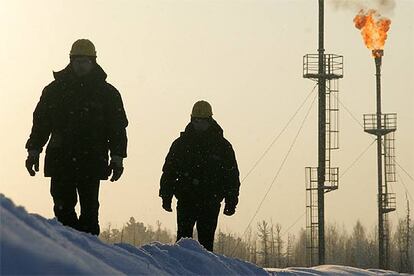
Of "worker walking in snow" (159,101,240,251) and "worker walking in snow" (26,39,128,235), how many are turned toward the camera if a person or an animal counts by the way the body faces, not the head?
2

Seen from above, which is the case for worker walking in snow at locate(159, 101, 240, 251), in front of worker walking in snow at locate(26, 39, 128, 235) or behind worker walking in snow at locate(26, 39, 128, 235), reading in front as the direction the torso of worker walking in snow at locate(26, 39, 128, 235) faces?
behind

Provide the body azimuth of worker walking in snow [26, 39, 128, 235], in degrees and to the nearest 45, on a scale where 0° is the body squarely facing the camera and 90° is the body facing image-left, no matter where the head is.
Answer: approximately 0°

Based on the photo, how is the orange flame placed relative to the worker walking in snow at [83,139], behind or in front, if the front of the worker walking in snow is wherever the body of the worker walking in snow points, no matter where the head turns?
behind

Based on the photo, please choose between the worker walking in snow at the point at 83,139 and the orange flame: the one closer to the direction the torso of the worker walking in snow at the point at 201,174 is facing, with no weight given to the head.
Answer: the worker walking in snow
